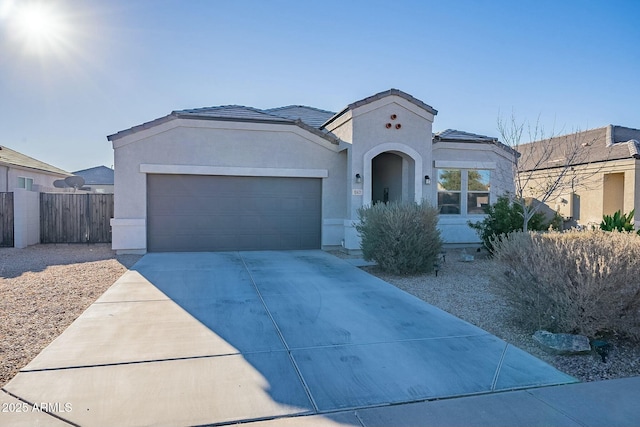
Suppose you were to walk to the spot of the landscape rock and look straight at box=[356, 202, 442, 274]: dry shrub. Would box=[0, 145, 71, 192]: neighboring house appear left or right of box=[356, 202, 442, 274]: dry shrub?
left

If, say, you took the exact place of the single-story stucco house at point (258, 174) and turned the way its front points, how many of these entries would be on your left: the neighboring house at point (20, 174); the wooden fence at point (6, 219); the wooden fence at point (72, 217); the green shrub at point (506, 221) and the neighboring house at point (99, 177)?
1

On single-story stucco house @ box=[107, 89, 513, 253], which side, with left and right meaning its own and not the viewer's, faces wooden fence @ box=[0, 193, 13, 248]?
right

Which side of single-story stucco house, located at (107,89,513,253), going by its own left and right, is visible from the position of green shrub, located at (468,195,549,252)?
left

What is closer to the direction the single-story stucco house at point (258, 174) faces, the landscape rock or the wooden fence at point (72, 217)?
the landscape rock

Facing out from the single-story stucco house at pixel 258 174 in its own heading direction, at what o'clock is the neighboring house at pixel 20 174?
The neighboring house is roughly at 4 o'clock from the single-story stucco house.

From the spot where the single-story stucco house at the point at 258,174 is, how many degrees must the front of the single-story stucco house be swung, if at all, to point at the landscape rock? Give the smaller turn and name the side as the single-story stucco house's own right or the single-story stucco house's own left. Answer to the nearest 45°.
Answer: approximately 45° to the single-story stucco house's own left

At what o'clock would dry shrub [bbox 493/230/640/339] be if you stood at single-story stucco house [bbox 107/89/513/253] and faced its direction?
The dry shrub is roughly at 11 o'clock from the single-story stucco house.

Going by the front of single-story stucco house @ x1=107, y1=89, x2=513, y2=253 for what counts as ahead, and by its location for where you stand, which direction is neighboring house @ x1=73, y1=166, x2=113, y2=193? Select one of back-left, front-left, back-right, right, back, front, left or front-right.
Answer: back-right

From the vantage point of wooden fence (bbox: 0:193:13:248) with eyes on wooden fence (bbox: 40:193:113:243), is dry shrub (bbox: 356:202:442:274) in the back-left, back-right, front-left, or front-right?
front-right

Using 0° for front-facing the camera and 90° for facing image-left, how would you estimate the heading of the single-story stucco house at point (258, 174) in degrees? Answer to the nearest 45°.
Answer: approximately 0°

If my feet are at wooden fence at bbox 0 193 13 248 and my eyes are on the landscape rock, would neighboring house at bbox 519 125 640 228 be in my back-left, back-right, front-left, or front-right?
front-left

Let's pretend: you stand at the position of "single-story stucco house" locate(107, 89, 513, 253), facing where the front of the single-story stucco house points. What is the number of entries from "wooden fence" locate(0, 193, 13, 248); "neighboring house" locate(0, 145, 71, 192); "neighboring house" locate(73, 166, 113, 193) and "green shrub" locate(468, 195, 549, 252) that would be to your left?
1
